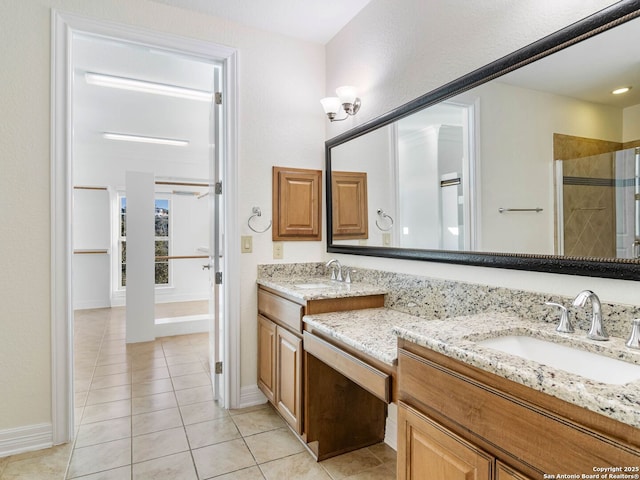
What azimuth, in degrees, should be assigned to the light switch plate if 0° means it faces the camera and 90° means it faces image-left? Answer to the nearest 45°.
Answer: approximately 0°

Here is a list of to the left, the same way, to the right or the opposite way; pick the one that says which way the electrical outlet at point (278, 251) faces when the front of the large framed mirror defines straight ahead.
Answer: to the left

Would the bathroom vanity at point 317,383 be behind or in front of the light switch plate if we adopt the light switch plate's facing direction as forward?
in front

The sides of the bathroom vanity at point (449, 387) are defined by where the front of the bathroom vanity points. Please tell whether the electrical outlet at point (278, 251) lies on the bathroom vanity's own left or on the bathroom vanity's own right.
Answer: on the bathroom vanity's own right

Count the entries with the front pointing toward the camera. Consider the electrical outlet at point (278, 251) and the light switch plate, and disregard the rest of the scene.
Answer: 2

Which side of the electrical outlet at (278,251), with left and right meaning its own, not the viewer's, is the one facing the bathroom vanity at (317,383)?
front

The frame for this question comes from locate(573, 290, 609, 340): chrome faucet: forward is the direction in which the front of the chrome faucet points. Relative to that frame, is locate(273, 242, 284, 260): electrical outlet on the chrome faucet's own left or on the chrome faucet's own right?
on the chrome faucet's own right

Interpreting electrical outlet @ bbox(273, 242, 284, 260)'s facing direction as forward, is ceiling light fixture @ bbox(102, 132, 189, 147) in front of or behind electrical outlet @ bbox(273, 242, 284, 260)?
behind

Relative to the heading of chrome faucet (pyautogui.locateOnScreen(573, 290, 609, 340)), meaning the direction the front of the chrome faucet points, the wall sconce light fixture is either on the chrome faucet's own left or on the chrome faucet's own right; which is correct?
on the chrome faucet's own right

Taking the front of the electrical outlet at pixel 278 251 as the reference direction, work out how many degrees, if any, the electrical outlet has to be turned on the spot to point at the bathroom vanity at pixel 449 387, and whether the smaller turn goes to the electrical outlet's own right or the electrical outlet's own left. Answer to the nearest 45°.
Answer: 0° — it already faces it
